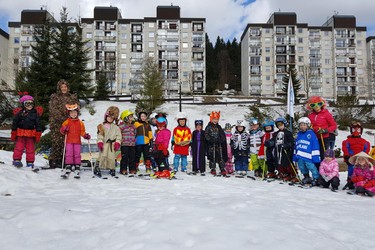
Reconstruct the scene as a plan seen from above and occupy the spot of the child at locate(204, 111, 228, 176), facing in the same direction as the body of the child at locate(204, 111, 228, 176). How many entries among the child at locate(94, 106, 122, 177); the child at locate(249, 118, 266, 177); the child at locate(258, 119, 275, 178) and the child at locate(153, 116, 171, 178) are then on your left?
2

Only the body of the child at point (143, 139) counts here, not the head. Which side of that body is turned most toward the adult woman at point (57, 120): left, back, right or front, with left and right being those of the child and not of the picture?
right

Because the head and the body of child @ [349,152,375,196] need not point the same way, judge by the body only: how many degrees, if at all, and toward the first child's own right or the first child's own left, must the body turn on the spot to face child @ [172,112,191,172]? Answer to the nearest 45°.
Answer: approximately 90° to the first child's own right

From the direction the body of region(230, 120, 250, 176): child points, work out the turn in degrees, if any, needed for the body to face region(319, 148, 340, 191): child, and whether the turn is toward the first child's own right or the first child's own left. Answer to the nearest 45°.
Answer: approximately 45° to the first child's own left

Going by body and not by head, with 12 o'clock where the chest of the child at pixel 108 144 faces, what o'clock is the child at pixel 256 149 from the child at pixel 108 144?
the child at pixel 256 149 is roughly at 9 o'clock from the child at pixel 108 144.

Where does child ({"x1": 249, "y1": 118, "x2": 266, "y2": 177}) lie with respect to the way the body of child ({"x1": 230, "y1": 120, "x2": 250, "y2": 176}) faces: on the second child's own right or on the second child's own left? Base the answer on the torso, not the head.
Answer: on the second child's own left

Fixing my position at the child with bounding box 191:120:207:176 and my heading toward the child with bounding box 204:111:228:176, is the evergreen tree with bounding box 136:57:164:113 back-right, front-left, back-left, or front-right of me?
back-left

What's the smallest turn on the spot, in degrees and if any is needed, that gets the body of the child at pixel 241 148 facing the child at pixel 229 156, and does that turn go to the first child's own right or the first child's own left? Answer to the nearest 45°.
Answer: approximately 135° to the first child's own right
